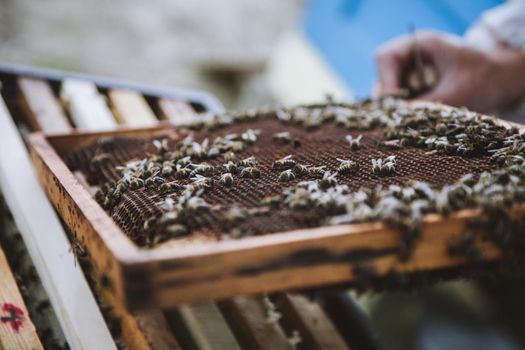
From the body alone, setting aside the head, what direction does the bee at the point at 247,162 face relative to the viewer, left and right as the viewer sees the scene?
facing to the left of the viewer

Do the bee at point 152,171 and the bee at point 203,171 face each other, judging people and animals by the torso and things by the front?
no

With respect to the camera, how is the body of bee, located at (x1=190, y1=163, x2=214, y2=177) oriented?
to the viewer's right

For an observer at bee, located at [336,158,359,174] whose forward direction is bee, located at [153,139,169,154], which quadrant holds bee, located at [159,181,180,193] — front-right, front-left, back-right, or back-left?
front-left

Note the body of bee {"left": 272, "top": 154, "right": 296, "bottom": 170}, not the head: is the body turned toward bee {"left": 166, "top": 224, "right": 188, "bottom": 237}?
no

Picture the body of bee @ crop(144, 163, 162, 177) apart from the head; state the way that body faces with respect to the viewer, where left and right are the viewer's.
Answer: facing the viewer and to the left of the viewer
